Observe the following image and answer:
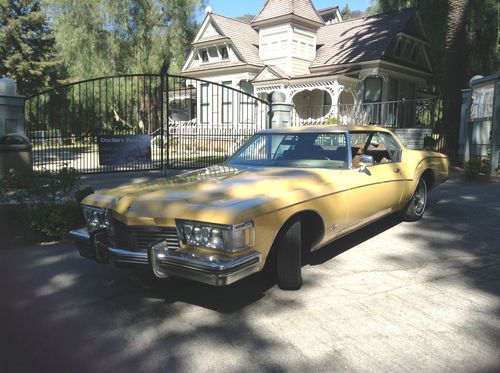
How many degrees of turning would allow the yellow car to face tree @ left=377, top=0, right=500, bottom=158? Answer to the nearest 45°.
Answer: approximately 180°

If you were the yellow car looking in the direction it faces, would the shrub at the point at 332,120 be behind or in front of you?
behind

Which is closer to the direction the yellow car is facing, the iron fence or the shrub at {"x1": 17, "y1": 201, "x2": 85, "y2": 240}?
the shrub

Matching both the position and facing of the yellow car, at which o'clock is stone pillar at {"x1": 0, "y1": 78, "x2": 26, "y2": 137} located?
The stone pillar is roughly at 3 o'clock from the yellow car.

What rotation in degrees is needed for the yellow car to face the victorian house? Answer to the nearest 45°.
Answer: approximately 135° to its right

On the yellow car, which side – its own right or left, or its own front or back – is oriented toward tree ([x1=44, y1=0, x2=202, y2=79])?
right

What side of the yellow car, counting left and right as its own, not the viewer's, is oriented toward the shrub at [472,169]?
back

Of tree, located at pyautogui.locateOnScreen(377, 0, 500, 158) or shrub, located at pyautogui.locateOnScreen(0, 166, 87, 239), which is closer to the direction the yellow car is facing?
the shrub

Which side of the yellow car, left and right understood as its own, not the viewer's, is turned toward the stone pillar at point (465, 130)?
back

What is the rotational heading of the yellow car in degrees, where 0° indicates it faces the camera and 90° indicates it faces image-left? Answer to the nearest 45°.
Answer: approximately 45°

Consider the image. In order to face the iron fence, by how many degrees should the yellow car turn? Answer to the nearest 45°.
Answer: approximately 135° to its right

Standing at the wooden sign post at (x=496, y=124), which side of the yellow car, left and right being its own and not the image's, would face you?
back

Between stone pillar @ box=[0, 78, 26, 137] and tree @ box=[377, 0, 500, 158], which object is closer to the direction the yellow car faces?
the stone pillar

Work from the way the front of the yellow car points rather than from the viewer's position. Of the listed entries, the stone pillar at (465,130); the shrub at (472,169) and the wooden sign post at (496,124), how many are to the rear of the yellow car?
3
